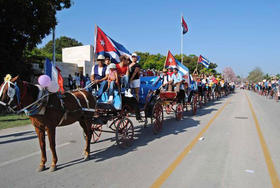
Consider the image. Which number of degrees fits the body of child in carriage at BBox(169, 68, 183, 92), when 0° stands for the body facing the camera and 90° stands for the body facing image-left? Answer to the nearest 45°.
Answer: approximately 45°

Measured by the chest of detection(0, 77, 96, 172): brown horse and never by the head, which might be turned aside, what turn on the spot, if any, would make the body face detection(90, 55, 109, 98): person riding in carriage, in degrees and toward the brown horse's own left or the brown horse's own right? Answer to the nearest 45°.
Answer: approximately 180°

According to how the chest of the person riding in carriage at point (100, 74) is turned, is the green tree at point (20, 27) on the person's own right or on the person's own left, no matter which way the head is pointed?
on the person's own right

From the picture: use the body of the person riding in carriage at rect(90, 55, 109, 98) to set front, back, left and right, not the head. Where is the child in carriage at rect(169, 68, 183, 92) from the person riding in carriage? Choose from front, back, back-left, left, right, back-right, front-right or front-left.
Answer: back

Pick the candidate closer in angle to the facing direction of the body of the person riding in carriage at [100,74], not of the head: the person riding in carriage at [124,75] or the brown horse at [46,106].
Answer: the brown horse

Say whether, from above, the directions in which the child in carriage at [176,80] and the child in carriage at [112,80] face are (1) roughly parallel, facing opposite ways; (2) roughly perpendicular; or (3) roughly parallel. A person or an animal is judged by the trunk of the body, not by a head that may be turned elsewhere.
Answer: roughly parallel

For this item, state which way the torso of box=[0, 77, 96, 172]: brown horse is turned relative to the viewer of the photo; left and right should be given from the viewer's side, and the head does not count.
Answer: facing the viewer and to the left of the viewer

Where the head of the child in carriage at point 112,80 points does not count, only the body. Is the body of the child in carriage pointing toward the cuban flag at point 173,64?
no

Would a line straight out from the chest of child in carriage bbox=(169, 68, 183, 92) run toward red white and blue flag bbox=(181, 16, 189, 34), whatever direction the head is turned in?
no

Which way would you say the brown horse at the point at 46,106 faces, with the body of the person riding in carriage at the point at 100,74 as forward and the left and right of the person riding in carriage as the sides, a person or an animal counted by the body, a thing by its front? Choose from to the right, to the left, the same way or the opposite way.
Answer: the same way

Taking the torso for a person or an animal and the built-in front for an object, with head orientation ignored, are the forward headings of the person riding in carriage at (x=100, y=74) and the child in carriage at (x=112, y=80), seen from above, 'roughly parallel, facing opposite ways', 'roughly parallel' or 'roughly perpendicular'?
roughly parallel

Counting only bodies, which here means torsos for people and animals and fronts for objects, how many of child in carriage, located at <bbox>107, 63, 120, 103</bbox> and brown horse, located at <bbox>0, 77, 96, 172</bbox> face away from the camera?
0

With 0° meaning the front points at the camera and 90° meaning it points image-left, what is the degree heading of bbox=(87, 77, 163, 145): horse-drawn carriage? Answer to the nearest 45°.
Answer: approximately 45°

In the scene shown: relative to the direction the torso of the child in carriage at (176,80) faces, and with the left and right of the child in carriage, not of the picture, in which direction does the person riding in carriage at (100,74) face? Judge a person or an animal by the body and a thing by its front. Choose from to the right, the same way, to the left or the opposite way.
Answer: the same way

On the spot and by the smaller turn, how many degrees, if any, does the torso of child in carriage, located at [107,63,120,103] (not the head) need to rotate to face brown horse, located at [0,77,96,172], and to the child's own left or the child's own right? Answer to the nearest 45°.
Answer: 0° — they already face it
